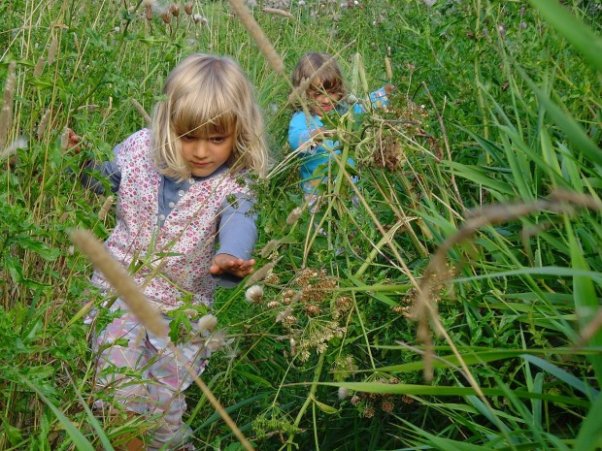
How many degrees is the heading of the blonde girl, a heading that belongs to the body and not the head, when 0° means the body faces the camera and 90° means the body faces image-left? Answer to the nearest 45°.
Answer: approximately 0°

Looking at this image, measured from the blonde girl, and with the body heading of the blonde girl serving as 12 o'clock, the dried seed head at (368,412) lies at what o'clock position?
The dried seed head is roughly at 12 o'clock from the blonde girl.

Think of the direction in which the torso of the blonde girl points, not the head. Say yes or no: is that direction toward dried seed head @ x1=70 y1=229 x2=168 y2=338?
yes

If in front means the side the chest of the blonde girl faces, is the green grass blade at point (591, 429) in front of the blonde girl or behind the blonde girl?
in front
